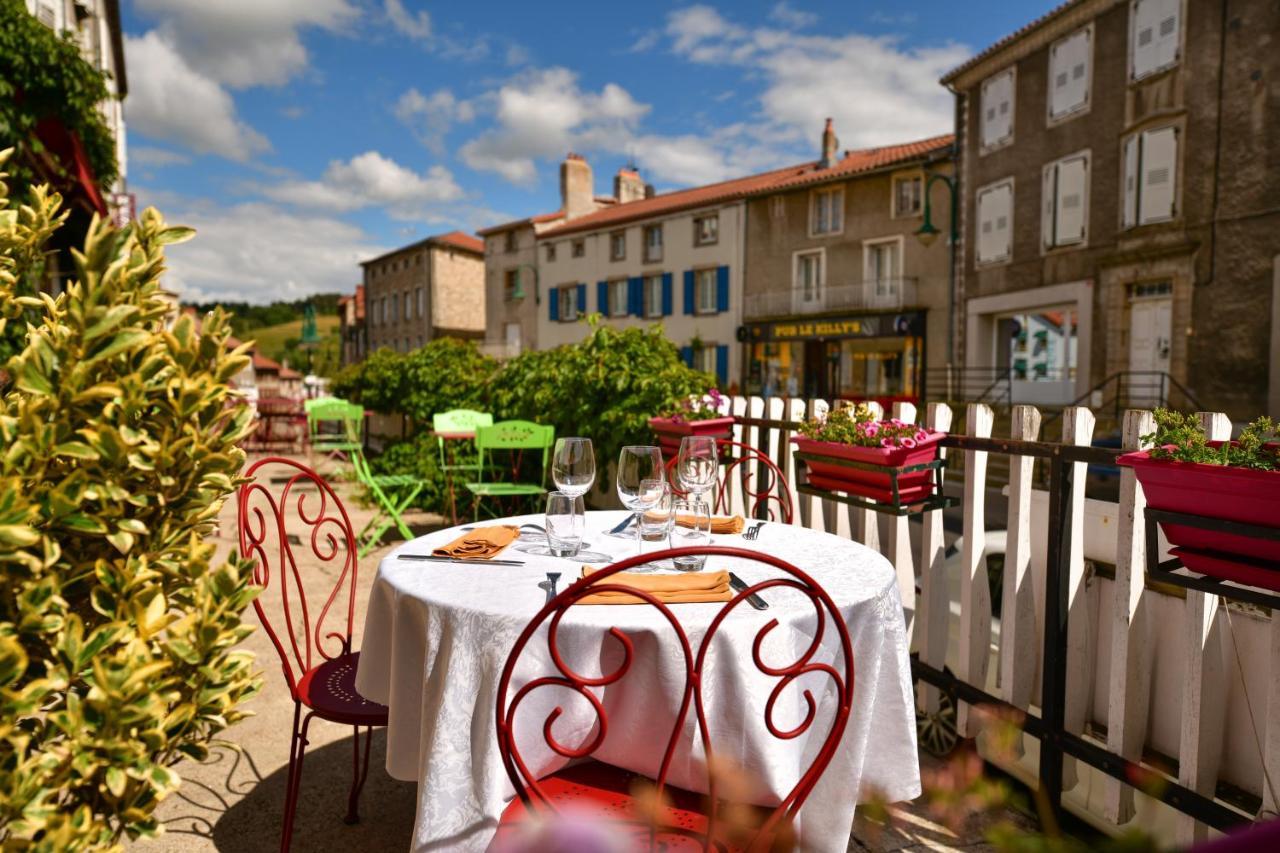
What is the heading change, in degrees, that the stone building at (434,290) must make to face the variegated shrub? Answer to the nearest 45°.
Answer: approximately 45° to its left

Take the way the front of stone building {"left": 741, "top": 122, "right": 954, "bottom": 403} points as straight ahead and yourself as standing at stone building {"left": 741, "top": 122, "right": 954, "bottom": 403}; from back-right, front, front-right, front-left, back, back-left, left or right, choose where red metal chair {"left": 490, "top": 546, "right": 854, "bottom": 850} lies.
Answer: front-left

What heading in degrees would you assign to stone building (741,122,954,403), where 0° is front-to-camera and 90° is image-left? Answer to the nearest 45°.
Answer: approximately 45°

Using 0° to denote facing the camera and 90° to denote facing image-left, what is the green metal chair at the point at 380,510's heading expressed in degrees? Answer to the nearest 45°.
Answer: approximately 270°

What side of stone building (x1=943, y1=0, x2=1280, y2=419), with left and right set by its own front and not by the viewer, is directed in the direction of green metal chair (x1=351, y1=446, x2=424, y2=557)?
front

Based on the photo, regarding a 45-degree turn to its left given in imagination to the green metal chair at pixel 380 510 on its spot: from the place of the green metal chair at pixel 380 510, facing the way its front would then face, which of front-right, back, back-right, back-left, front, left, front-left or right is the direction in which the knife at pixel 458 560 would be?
back-right

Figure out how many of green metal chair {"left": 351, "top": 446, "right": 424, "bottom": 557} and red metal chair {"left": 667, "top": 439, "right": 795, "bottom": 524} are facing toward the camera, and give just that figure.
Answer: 1

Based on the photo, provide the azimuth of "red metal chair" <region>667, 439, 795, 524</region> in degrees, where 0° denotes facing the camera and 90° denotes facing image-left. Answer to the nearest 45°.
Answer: approximately 0°

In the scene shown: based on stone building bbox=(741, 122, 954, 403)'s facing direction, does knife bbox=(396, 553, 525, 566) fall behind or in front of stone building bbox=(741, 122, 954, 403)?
in front

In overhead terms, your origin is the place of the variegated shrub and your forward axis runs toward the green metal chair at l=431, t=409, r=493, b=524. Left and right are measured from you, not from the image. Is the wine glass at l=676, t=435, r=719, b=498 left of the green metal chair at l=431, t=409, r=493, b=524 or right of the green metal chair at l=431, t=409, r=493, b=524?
right
